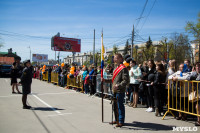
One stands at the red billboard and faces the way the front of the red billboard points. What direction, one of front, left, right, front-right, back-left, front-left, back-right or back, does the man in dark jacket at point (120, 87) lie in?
front

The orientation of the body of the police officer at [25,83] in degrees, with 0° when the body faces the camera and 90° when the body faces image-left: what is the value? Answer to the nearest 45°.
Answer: approximately 270°

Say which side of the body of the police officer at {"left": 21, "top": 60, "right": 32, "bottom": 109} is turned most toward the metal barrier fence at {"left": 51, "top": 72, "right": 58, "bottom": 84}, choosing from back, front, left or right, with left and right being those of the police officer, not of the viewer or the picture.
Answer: left

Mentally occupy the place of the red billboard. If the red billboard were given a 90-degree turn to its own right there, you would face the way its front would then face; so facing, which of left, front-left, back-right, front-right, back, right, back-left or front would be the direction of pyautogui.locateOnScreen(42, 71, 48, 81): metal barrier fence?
left

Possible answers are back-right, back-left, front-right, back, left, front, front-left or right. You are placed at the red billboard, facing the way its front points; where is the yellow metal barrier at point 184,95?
front

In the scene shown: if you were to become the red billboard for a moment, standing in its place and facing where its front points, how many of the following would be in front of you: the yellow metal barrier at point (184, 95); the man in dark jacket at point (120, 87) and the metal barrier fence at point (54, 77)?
3

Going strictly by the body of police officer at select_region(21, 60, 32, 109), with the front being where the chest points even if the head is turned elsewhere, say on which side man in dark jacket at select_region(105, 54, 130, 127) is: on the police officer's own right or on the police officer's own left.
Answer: on the police officer's own right

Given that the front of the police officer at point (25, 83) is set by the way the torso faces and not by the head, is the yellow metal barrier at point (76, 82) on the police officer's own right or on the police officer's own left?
on the police officer's own left

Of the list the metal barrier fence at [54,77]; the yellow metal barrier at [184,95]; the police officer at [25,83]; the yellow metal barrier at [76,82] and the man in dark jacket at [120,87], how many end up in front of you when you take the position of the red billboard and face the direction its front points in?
5

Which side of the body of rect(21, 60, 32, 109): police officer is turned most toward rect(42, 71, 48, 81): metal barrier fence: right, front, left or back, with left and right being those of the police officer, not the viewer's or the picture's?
left

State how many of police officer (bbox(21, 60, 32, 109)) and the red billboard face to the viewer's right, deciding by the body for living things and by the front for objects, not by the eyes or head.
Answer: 1

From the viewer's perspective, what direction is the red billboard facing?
toward the camera

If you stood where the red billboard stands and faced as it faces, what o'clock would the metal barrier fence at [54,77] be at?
The metal barrier fence is roughly at 12 o'clock from the red billboard.

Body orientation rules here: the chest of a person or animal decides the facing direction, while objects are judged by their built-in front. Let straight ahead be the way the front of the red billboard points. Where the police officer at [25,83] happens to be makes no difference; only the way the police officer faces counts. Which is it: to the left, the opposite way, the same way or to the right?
to the left
